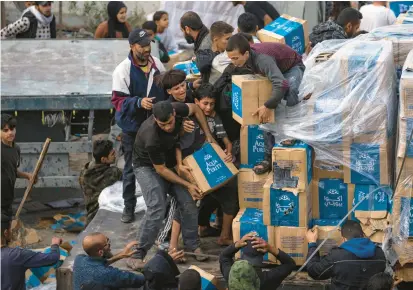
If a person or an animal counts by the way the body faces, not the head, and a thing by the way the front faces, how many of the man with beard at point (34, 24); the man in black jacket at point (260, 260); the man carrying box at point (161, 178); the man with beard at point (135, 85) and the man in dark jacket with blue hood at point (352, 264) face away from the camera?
2

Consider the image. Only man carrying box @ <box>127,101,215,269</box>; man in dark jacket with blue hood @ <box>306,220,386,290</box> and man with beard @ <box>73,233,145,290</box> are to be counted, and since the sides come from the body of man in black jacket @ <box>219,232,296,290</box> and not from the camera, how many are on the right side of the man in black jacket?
1

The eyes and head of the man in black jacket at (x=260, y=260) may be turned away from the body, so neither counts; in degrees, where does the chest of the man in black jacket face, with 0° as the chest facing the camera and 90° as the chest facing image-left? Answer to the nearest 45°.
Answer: approximately 180°

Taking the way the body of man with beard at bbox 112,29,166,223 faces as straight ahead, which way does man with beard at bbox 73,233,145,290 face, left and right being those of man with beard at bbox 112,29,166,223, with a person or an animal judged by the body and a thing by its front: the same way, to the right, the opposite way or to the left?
to the left

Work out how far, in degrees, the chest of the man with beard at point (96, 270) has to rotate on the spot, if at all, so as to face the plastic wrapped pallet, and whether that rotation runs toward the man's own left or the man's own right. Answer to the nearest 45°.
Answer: approximately 45° to the man's own right

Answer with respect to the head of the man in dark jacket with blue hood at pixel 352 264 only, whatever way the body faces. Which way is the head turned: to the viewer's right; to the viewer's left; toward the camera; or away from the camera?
away from the camera

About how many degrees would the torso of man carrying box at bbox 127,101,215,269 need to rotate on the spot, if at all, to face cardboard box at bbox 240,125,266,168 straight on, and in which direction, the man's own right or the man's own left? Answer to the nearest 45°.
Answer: approximately 45° to the man's own left

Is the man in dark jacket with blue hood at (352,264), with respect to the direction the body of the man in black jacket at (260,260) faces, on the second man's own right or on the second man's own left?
on the second man's own right

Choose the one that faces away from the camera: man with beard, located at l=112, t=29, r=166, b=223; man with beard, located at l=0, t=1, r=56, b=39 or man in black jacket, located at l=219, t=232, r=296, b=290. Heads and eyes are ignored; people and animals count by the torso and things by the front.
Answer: the man in black jacket

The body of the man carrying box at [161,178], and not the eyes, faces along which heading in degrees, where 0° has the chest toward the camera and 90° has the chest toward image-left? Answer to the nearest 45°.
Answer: approximately 315°

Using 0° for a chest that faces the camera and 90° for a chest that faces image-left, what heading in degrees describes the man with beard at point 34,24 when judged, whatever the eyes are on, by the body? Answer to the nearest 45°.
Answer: approximately 315°

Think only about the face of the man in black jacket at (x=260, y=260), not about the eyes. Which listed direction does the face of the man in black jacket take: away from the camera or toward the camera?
away from the camera

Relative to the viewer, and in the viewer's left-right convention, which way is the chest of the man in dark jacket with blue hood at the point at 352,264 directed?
facing away from the viewer

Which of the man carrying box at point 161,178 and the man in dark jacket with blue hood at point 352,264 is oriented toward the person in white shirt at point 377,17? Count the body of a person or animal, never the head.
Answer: the man in dark jacket with blue hood

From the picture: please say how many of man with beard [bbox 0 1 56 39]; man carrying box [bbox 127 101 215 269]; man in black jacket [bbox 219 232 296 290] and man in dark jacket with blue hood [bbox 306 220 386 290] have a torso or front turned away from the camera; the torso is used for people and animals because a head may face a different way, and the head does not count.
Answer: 2
